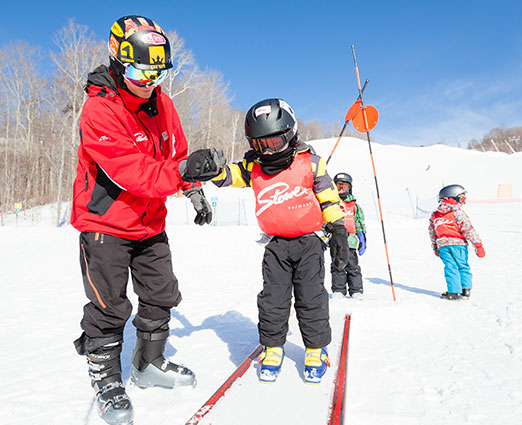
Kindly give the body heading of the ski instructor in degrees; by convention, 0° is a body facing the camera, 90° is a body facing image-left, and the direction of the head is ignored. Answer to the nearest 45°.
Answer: approximately 315°

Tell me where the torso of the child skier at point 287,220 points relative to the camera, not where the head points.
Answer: toward the camera

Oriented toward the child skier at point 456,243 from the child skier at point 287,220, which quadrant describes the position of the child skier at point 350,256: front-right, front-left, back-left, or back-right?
front-left

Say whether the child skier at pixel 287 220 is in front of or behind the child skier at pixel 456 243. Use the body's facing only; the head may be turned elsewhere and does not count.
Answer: behind

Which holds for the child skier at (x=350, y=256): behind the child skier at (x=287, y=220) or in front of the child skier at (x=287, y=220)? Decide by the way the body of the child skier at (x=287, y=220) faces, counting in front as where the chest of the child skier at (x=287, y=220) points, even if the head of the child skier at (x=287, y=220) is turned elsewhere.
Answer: behind

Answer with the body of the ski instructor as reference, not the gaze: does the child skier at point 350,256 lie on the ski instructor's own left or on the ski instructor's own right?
on the ski instructor's own left

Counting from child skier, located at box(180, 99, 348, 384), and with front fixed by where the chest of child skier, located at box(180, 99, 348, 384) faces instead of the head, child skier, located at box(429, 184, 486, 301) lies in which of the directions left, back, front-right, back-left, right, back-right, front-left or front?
back-left

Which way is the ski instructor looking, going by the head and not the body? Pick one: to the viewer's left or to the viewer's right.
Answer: to the viewer's right

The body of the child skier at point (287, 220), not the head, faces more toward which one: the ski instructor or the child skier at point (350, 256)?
the ski instructor
